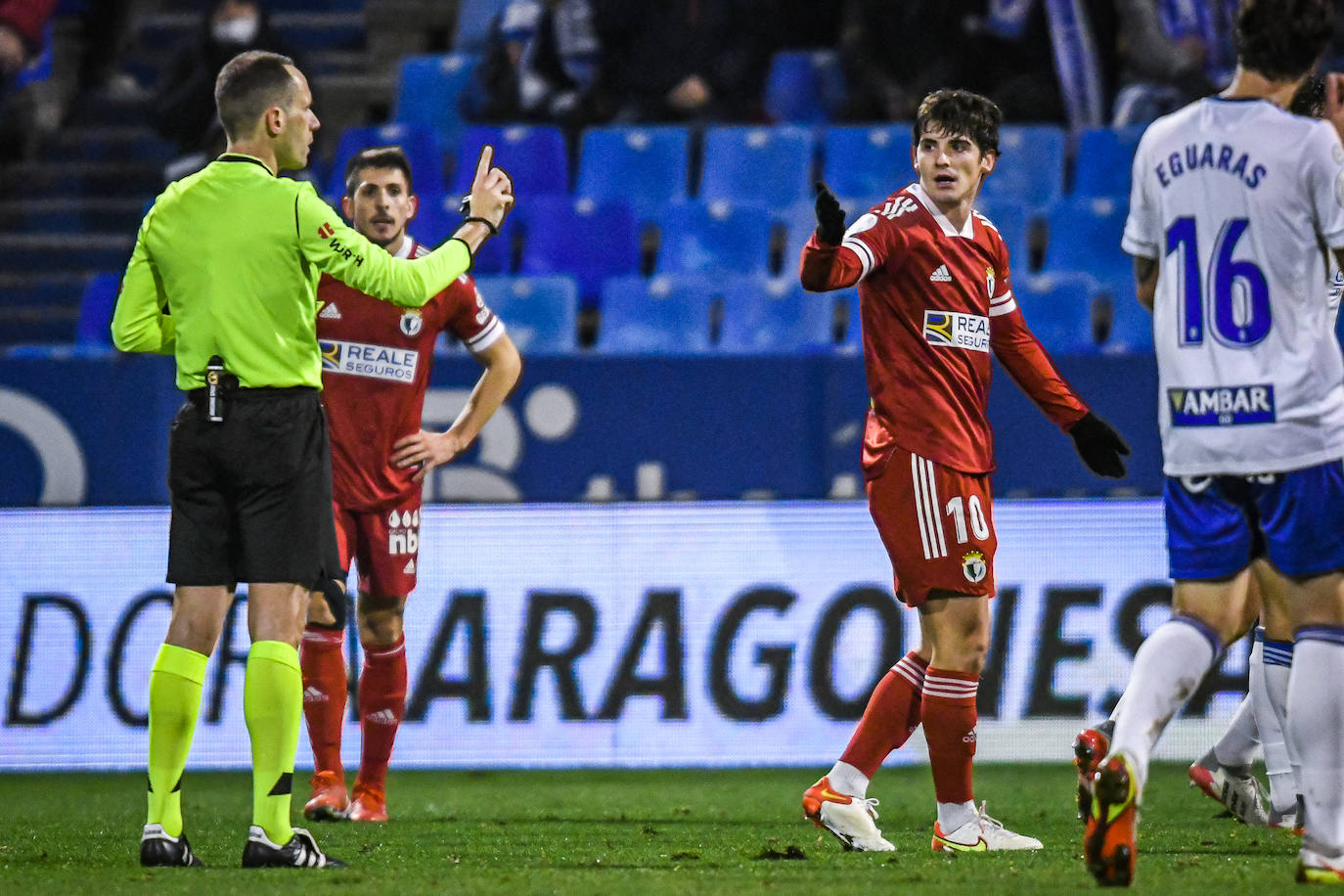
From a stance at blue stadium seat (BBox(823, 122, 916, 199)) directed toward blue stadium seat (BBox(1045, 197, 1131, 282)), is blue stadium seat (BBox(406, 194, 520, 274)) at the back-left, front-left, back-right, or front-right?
back-right

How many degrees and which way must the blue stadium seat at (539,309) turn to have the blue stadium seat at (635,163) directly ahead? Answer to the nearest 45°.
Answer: approximately 135° to its left

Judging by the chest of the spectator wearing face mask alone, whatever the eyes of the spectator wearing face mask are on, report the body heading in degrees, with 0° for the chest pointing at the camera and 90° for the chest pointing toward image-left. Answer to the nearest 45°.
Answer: approximately 0°

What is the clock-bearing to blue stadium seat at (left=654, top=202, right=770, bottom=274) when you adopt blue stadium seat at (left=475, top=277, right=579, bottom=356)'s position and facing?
blue stadium seat at (left=654, top=202, right=770, bottom=274) is roughly at 8 o'clock from blue stadium seat at (left=475, top=277, right=579, bottom=356).

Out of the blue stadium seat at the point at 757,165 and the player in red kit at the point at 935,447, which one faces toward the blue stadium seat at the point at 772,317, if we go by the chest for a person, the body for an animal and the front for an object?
the blue stadium seat at the point at 757,165

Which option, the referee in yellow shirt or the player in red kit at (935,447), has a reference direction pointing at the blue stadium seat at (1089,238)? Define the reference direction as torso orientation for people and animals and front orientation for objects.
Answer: the referee in yellow shirt

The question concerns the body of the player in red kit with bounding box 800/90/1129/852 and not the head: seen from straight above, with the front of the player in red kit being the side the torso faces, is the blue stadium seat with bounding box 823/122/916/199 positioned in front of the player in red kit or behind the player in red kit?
behind

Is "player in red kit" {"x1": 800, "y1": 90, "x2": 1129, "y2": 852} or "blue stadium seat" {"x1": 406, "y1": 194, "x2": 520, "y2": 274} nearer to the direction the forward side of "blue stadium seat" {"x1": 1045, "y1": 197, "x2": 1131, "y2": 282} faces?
the player in red kit

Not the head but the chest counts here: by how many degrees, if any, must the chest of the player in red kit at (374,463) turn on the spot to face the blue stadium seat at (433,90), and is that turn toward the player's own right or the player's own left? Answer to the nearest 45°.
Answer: approximately 180°

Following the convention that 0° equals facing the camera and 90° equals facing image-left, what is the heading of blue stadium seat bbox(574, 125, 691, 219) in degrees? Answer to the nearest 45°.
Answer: approximately 0°

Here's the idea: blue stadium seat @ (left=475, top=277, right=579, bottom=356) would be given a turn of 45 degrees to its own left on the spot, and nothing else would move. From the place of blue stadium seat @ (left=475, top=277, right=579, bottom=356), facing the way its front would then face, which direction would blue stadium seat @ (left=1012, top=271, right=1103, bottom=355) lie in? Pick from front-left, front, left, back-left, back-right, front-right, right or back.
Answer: front-left
